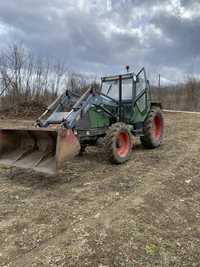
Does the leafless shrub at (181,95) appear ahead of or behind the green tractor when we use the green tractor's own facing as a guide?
behind

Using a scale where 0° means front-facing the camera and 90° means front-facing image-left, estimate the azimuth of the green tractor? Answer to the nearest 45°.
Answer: approximately 45°
